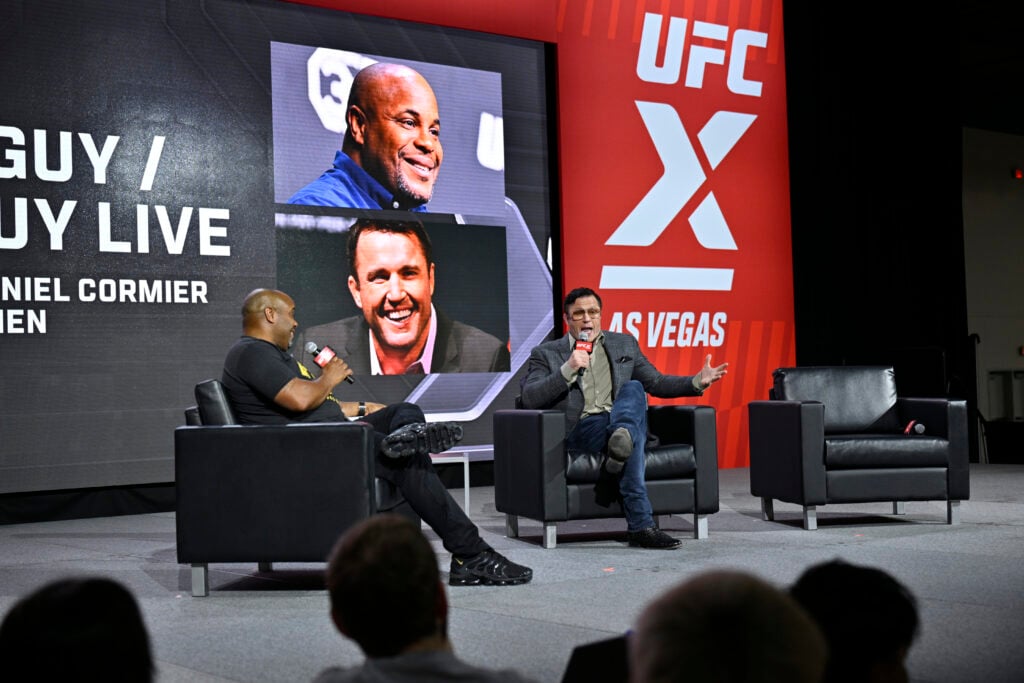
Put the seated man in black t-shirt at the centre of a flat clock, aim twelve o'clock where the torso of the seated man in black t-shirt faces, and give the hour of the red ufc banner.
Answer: The red ufc banner is roughly at 10 o'clock from the seated man in black t-shirt.

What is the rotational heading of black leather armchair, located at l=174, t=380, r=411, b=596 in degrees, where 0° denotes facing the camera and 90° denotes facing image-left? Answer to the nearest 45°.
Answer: approximately 270°

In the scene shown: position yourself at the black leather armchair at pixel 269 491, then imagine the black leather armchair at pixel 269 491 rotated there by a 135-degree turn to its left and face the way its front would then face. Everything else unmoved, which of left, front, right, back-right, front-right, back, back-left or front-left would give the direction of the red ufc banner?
right

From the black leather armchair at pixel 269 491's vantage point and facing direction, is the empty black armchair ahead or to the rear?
ahead

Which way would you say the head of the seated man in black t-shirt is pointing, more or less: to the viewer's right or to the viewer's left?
to the viewer's right

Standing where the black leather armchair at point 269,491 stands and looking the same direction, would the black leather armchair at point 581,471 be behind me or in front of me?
in front

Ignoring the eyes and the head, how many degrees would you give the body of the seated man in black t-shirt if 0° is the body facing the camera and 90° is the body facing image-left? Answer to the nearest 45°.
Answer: approximately 270°

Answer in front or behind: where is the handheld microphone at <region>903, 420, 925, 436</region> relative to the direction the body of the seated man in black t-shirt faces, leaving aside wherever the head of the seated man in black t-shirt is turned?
in front

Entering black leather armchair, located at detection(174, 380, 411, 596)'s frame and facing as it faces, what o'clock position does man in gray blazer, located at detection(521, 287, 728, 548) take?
The man in gray blazer is roughly at 11 o'clock from the black leather armchair.
